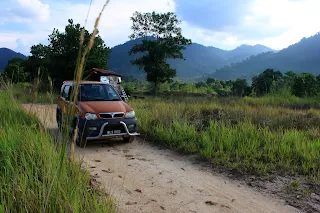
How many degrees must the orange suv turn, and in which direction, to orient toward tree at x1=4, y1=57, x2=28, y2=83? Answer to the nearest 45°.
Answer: approximately 180°

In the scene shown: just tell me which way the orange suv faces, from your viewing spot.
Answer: facing the viewer and to the right of the viewer

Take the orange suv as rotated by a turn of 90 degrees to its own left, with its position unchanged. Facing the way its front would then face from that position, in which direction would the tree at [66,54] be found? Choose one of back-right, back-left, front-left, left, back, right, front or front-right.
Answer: front-left

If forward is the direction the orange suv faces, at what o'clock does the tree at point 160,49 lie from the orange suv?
The tree is roughly at 8 o'clock from the orange suv.

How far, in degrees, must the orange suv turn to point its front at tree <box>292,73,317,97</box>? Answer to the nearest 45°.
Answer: approximately 90° to its left
